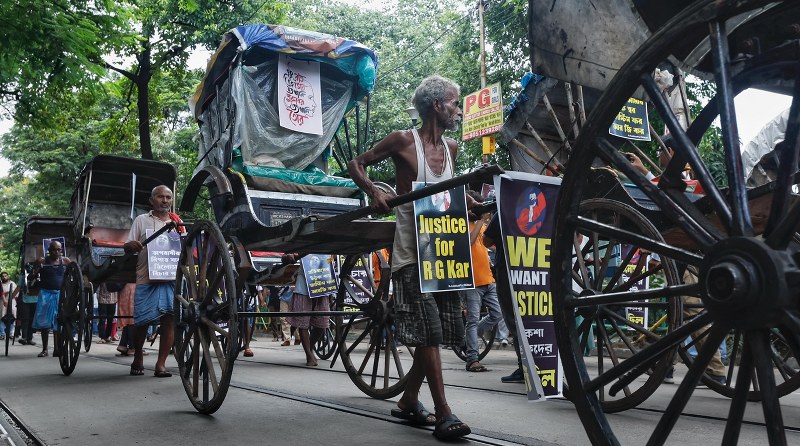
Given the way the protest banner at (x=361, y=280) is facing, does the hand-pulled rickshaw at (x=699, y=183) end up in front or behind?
in front

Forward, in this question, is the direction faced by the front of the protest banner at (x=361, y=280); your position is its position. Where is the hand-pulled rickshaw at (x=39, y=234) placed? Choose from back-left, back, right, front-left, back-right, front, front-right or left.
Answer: back-right

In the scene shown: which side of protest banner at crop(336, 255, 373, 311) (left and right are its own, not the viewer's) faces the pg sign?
back

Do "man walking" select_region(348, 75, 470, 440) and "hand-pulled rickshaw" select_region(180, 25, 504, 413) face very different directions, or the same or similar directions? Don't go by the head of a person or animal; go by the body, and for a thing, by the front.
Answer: same or similar directions

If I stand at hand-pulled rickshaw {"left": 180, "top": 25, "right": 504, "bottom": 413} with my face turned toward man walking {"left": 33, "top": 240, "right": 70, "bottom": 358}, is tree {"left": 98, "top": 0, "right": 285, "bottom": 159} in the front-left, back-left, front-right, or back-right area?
front-right

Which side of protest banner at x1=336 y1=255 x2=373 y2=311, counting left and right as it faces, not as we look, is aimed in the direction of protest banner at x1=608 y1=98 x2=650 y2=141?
left

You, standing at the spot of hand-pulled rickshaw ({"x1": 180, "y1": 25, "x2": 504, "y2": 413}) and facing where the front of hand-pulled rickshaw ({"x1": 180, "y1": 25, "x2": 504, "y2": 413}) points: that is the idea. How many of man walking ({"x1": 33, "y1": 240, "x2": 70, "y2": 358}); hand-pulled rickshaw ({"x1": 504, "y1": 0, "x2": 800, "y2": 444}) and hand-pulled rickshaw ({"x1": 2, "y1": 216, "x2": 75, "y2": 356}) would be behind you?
2

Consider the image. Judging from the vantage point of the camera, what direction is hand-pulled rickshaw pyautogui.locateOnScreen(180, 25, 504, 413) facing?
facing the viewer and to the right of the viewer

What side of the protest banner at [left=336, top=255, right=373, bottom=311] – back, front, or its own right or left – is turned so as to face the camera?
front

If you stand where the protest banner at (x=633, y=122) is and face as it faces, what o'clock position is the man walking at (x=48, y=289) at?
The man walking is roughly at 3 o'clock from the protest banner.

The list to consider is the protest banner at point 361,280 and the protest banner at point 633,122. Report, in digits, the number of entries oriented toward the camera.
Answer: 2

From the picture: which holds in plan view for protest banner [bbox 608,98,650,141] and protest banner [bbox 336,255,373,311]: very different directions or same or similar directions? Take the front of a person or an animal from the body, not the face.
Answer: same or similar directions

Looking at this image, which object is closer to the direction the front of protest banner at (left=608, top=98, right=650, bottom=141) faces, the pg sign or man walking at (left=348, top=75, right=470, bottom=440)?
the man walking
